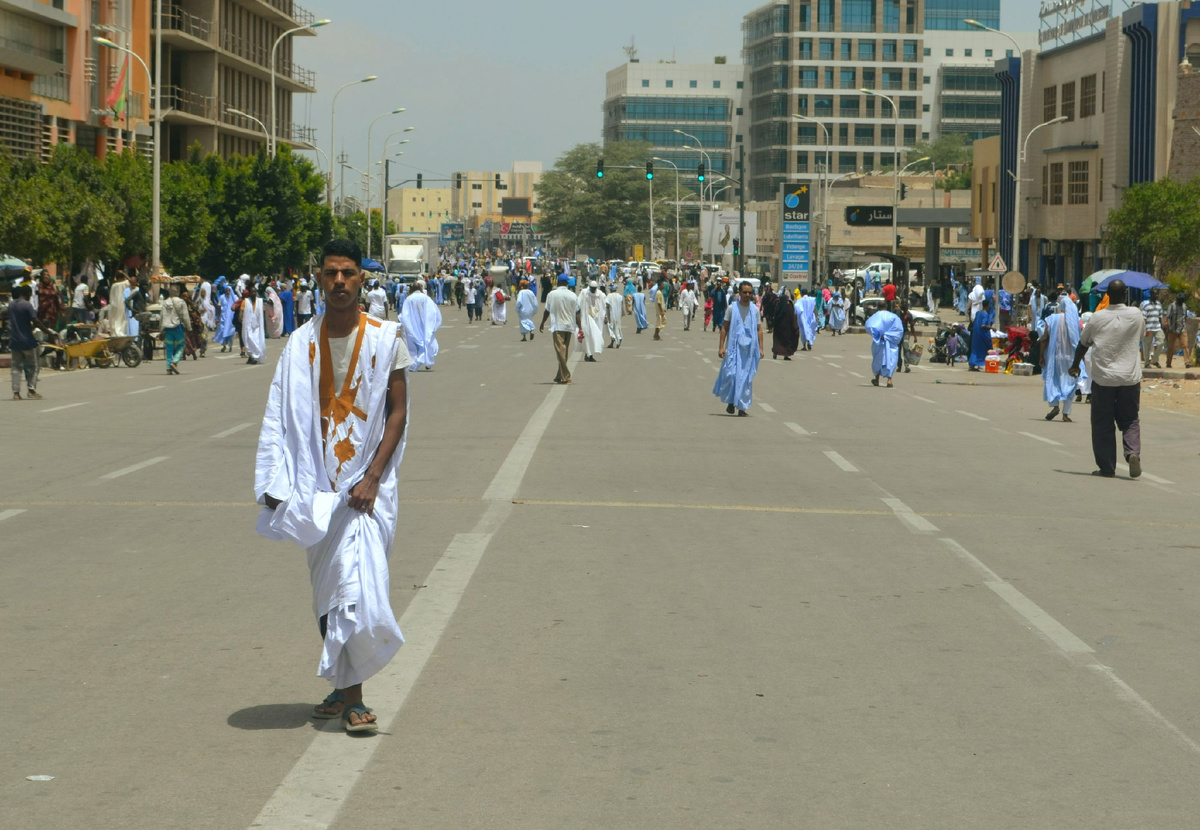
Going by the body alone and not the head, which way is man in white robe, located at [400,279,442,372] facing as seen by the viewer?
away from the camera

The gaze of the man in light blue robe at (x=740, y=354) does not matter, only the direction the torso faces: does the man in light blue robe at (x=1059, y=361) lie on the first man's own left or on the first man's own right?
on the first man's own left

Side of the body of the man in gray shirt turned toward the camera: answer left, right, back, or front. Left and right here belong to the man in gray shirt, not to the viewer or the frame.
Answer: back

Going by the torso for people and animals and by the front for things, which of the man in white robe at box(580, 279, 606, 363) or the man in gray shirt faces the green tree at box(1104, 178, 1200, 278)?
the man in gray shirt

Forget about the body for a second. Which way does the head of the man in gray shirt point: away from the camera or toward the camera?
away from the camera

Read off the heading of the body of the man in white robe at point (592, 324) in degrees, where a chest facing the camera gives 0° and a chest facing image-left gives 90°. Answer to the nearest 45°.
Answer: approximately 0°
